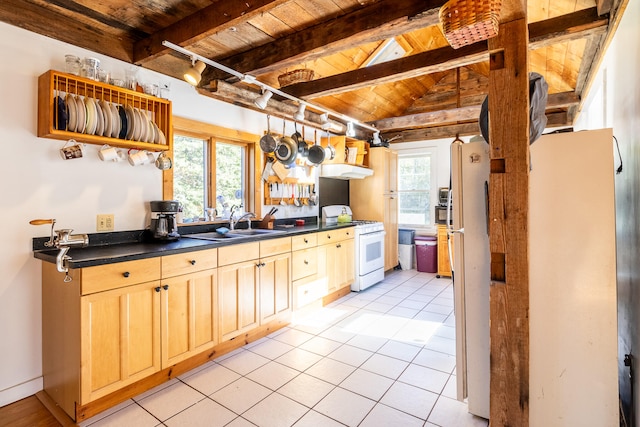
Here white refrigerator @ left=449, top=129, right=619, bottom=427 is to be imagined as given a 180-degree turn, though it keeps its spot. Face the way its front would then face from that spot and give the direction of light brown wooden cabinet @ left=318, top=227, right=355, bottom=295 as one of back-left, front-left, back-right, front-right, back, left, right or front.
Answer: back-left

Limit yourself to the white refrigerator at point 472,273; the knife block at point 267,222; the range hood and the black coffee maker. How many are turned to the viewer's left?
1

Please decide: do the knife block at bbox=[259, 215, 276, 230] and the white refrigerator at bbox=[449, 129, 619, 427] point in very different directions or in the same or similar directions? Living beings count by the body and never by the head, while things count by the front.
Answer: very different directions

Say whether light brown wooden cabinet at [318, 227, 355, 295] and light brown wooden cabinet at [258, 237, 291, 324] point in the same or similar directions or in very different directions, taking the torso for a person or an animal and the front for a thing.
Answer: same or similar directions

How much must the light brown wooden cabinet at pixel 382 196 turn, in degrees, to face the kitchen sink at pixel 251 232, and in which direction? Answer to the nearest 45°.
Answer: approximately 90° to its right

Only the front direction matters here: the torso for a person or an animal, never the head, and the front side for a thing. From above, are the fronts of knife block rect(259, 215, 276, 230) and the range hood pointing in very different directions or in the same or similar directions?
same or similar directions

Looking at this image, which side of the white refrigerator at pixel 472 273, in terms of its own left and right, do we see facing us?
left

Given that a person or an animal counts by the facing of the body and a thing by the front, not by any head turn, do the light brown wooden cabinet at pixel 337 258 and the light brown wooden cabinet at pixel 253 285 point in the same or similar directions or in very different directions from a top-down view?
same or similar directions

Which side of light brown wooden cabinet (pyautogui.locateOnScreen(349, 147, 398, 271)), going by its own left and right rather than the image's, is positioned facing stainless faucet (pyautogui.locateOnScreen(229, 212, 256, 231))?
right

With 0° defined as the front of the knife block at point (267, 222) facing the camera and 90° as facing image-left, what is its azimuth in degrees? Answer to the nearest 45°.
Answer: approximately 315°

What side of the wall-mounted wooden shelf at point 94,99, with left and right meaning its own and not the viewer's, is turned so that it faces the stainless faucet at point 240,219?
left

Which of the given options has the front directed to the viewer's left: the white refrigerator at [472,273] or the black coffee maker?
the white refrigerator

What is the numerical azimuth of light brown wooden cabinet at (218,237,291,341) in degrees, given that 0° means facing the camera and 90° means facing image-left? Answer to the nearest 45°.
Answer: approximately 315°
